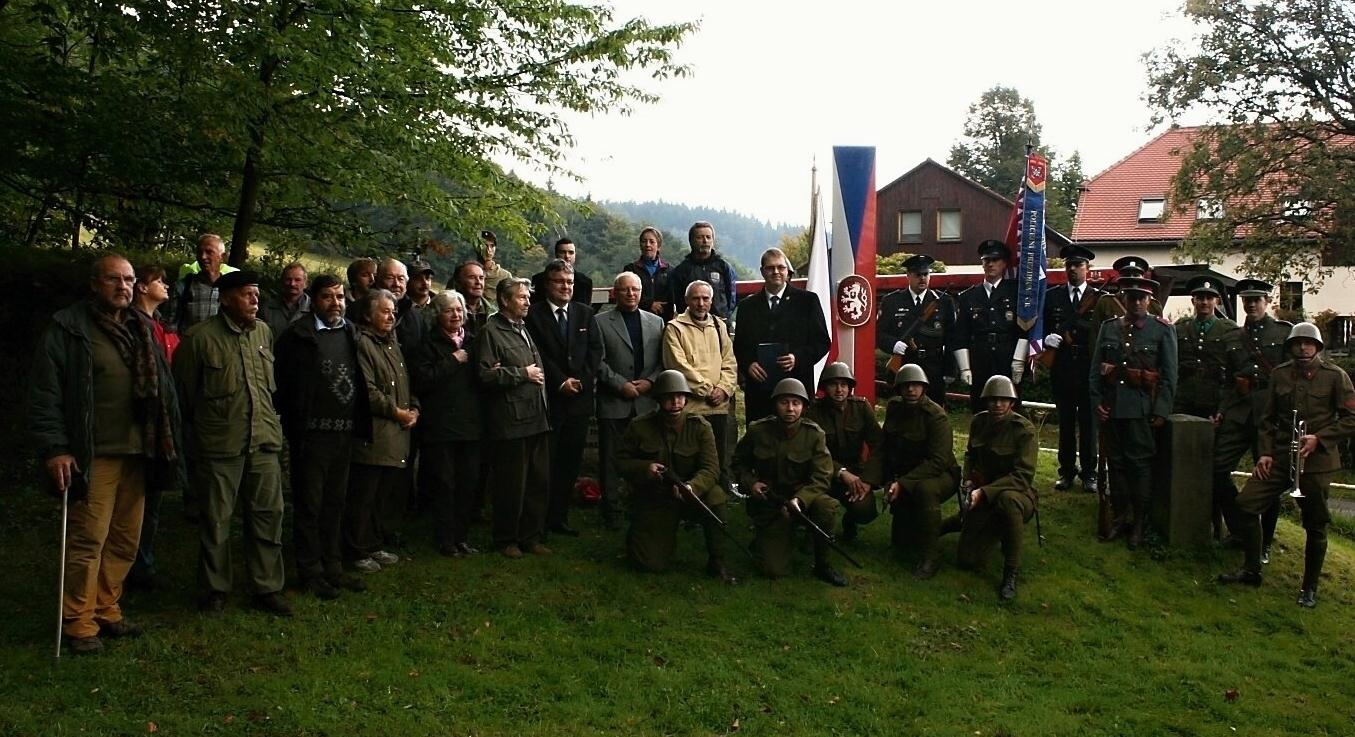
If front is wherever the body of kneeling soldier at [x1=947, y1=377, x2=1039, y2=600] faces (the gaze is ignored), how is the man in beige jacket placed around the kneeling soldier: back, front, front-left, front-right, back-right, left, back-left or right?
right

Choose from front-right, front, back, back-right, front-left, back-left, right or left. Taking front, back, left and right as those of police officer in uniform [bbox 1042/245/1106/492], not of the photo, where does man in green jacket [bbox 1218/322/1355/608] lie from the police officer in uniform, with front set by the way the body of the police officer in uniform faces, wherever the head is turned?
front-left

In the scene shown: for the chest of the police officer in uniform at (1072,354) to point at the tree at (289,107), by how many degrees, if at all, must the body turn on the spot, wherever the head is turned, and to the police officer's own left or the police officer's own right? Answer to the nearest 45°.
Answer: approximately 45° to the police officer's own right

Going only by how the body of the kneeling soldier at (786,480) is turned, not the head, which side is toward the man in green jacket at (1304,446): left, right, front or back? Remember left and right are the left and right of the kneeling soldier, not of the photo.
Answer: left

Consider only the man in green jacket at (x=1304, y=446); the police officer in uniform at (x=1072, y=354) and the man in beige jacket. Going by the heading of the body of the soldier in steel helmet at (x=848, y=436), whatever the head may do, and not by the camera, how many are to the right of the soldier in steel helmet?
1

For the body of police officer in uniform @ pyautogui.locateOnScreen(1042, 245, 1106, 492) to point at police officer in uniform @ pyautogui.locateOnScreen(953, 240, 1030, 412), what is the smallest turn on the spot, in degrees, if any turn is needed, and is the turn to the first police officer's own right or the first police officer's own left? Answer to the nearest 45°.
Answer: approximately 45° to the first police officer's own right

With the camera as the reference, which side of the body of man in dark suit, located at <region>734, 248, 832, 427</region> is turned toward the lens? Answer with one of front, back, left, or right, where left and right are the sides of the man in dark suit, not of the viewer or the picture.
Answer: front

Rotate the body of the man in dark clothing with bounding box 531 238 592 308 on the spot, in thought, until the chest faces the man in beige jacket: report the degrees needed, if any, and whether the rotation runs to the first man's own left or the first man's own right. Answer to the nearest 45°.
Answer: approximately 45° to the first man's own left

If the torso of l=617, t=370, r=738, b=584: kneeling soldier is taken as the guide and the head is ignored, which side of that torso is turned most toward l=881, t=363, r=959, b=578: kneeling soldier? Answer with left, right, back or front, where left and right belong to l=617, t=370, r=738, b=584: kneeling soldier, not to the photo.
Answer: left

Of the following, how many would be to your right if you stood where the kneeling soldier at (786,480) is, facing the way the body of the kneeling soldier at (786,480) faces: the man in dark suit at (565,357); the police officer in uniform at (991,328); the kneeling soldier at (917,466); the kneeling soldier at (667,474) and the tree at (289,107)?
3

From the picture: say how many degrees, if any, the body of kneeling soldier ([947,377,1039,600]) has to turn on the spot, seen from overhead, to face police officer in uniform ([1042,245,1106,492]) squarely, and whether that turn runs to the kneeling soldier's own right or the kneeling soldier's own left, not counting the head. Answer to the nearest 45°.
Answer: approximately 180°

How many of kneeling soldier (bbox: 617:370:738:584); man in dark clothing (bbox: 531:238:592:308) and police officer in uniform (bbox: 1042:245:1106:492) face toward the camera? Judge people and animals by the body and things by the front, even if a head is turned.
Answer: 3

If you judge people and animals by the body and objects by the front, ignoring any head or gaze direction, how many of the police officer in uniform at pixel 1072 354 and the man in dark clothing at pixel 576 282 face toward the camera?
2

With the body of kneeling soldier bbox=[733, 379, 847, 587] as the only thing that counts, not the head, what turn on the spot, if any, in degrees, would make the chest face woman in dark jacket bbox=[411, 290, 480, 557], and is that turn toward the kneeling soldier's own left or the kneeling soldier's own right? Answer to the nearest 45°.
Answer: approximately 90° to the kneeling soldier's own right

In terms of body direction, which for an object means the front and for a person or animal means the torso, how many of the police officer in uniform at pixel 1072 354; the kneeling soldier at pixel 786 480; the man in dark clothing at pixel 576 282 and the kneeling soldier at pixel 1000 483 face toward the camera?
4
